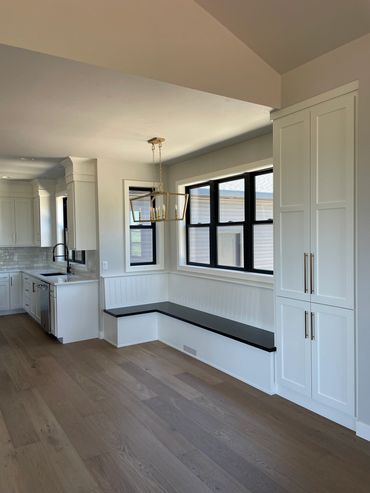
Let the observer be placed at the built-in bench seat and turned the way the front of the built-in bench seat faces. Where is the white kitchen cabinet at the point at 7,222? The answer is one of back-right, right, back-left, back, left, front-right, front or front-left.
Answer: right

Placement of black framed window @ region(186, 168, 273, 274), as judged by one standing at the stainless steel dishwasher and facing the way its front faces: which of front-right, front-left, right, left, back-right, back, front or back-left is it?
back-left

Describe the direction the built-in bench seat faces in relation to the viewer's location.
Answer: facing the viewer and to the left of the viewer

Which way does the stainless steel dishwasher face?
to the viewer's left

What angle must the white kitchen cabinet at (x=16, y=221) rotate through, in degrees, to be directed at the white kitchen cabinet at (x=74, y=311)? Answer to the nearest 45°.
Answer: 0° — it already faces it

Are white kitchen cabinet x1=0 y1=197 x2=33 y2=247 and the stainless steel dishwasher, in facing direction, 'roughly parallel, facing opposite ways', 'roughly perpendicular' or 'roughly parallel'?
roughly perpendicular

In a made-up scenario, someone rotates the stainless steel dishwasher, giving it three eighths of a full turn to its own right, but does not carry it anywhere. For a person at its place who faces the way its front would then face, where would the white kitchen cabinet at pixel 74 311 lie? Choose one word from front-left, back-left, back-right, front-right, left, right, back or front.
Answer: right

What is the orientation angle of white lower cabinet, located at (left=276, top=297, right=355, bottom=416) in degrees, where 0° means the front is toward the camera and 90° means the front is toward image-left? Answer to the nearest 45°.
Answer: approximately 45°

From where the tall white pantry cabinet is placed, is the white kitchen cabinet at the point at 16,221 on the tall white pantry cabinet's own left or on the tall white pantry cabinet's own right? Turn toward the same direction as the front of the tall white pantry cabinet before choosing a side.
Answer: on the tall white pantry cabinet's own right

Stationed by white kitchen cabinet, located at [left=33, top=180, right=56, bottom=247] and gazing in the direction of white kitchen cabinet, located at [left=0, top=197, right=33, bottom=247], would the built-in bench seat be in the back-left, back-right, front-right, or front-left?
back-left

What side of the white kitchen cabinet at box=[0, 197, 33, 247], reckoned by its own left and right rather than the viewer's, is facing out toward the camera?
front
